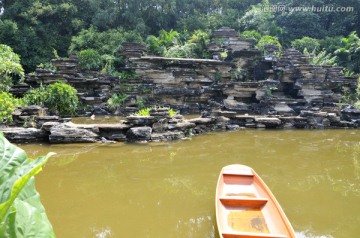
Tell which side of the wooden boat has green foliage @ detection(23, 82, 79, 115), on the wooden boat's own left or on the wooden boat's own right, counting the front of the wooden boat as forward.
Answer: on the wooden boat's own left

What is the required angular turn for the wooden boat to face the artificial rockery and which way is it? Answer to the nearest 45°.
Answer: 0° — it already faces it

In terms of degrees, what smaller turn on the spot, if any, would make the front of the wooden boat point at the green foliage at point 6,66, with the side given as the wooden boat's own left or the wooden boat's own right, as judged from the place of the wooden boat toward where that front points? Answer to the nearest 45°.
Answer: approximately 45° to the wooden boat's own left

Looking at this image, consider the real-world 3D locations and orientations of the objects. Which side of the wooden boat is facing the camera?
back

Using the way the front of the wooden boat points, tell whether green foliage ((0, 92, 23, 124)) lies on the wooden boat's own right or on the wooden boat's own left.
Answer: on the wooden boat's own left

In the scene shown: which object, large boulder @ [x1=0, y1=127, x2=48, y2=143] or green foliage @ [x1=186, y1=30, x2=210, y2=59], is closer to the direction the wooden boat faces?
the green foliage

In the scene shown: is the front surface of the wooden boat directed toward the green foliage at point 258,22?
yes
